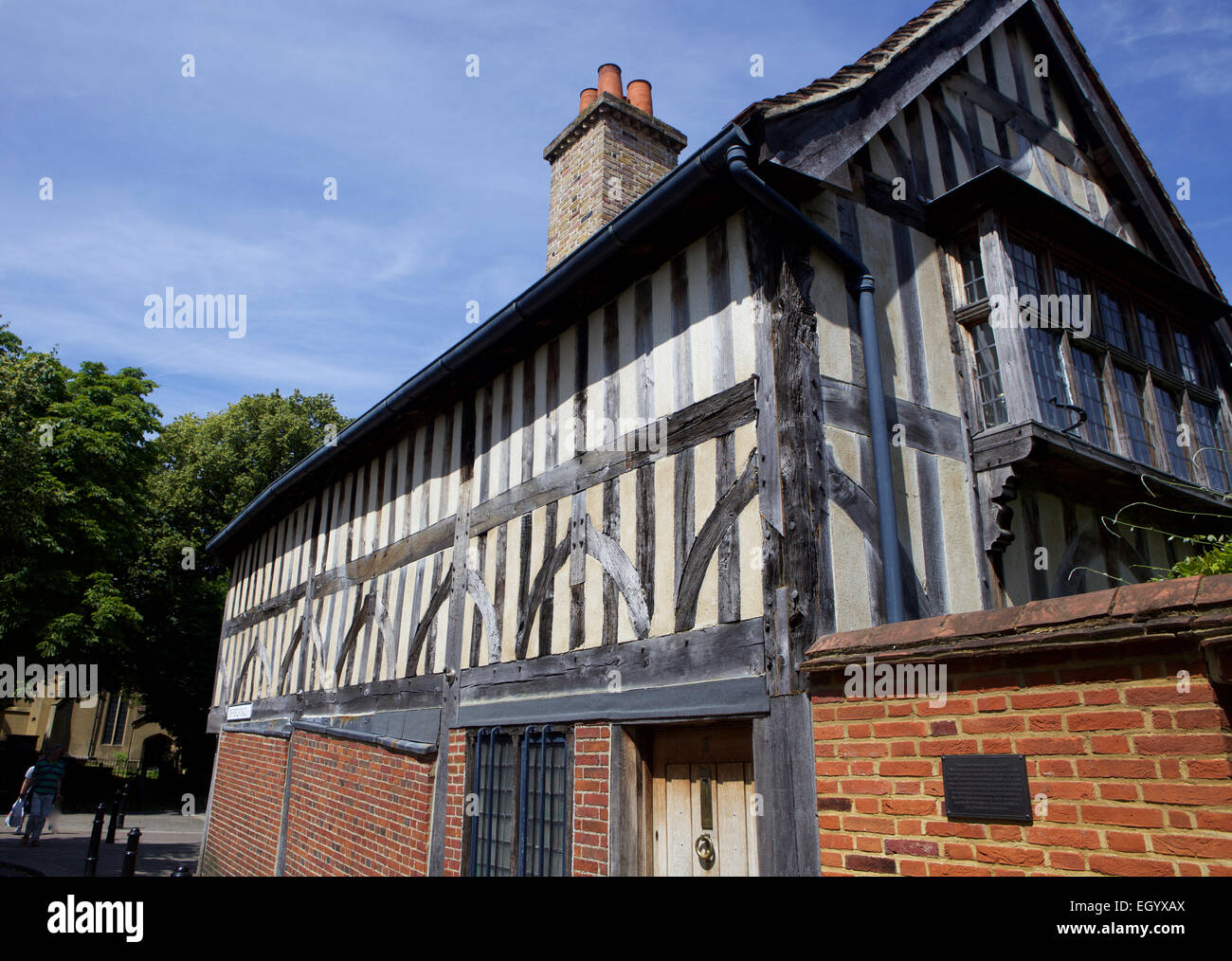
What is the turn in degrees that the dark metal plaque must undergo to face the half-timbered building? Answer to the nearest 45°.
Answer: approximately 135° to its right

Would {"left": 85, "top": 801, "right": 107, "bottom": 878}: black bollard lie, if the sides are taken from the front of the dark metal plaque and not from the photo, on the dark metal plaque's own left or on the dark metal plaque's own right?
on the dark metal plaque's own right

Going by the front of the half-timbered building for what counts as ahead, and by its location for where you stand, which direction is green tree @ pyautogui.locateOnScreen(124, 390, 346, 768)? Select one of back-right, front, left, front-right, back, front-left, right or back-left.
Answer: right

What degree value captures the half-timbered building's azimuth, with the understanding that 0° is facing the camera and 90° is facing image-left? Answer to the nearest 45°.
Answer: approximately 45°

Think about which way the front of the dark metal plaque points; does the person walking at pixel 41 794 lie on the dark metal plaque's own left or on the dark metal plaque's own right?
on the dark metal plaque's own right

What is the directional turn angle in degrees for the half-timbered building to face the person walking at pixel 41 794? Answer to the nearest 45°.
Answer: approximately 90° to its right

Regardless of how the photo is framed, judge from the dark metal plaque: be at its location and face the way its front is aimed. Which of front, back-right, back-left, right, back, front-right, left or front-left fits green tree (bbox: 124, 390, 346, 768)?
back-right

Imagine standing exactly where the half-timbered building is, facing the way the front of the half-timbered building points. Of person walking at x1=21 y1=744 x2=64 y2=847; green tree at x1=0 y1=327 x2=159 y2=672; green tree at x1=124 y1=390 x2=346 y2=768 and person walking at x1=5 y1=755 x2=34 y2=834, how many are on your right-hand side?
4

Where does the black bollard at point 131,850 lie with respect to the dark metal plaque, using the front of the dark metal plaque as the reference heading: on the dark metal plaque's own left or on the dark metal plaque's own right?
on the dark metal plaque's own right

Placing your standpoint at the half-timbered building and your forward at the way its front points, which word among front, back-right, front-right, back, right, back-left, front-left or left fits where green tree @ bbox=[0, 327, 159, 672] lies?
right

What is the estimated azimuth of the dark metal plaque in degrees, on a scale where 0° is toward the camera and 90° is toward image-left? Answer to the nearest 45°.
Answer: approximately 0°
